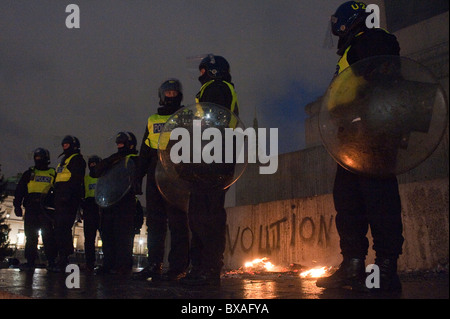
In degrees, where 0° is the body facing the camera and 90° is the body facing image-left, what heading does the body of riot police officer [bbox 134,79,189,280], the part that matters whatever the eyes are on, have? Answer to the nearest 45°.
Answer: approximately 0°

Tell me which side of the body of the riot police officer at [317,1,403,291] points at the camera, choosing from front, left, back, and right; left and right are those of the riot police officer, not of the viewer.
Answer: left

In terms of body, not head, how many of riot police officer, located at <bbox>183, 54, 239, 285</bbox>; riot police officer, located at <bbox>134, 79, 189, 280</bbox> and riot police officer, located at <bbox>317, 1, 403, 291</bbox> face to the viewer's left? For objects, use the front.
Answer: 2

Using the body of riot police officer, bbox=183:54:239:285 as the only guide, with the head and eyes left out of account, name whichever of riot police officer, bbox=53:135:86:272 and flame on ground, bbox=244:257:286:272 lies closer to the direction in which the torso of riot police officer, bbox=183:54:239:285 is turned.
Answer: the riot police officer

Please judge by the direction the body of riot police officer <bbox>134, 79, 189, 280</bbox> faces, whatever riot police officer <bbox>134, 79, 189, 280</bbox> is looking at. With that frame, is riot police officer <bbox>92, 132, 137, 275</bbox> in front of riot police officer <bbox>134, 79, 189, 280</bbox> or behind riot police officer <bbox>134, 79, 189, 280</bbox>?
behind

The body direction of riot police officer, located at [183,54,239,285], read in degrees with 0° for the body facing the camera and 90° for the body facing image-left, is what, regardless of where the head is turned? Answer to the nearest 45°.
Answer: approximately 90°

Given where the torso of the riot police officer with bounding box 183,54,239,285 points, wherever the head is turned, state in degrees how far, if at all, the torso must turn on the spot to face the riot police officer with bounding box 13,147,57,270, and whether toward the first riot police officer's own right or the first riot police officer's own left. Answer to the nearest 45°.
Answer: approximately 45° to the first riot police officer's own right
